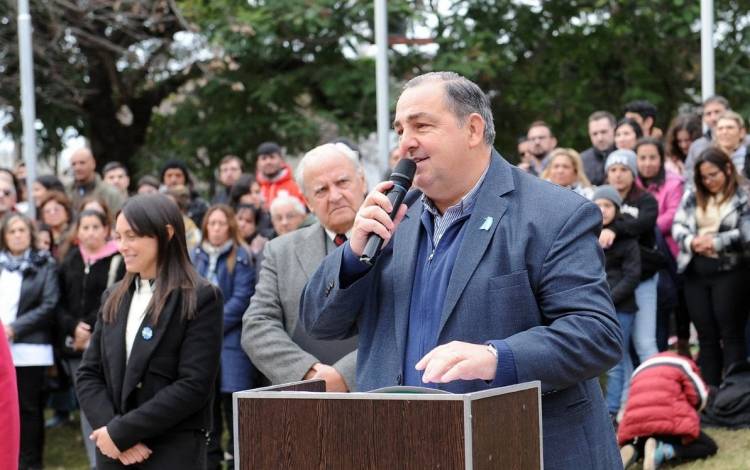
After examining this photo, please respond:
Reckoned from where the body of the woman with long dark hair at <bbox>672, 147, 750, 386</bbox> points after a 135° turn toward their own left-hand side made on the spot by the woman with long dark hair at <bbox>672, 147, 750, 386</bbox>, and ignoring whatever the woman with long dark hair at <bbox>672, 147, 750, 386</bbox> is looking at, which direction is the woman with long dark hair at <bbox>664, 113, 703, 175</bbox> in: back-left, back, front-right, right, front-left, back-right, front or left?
left

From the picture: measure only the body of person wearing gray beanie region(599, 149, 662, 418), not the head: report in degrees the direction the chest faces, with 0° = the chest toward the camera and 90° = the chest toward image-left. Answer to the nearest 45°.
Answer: approximately 45°

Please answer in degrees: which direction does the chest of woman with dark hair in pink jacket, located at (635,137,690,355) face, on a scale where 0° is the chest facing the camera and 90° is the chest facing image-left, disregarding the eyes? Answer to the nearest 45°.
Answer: approximately 45°

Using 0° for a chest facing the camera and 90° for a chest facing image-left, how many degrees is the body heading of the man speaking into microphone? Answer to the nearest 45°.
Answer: approximately 45°

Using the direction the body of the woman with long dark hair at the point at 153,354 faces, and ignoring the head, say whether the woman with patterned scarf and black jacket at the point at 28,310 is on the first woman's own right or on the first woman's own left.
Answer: on the first woman's own right

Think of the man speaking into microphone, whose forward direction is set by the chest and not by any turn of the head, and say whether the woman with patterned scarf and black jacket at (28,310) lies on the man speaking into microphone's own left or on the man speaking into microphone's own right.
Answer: on the man speaking into microphone's own right
